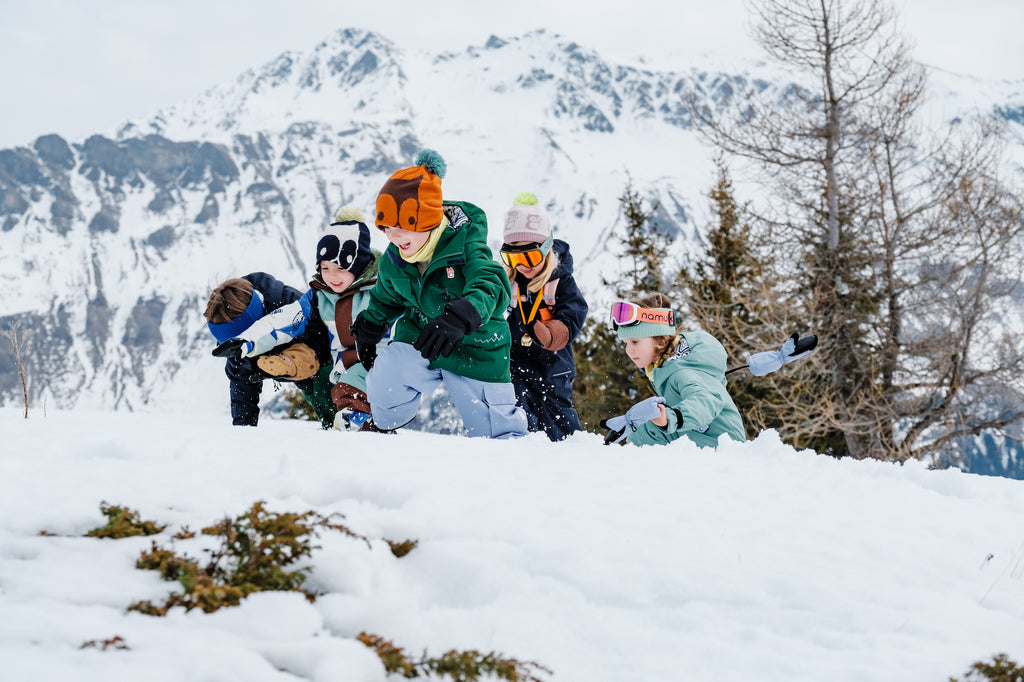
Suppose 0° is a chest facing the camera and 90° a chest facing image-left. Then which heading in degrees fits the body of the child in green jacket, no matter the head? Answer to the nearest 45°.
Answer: approximately 45°

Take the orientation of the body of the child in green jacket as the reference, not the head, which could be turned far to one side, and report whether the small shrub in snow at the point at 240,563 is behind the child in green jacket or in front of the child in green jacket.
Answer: in front

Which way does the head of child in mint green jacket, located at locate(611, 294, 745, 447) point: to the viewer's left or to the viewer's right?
to the viewer's left

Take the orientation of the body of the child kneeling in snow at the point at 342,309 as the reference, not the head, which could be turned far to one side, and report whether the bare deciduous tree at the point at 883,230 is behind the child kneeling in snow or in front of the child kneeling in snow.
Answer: behind

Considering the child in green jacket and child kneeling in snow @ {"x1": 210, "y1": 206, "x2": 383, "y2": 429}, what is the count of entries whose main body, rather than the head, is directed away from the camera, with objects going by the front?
0

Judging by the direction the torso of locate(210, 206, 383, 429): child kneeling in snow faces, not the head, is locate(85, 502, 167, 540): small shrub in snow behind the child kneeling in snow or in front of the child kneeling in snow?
in front

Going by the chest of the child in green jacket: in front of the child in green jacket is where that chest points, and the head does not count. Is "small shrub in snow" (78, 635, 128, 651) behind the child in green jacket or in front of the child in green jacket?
in front

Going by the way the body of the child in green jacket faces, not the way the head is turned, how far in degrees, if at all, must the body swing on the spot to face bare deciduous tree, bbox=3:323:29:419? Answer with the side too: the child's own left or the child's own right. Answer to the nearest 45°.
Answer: approximately 45° to the child's own right

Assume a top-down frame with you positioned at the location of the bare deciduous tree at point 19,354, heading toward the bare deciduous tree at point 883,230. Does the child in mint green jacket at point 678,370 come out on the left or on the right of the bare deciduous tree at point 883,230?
right

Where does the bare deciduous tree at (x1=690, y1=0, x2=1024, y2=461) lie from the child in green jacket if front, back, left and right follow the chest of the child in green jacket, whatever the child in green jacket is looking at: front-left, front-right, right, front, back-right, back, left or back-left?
back

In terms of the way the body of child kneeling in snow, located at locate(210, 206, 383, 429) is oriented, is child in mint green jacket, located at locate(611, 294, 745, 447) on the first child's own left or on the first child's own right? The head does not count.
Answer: on the first child's own left
